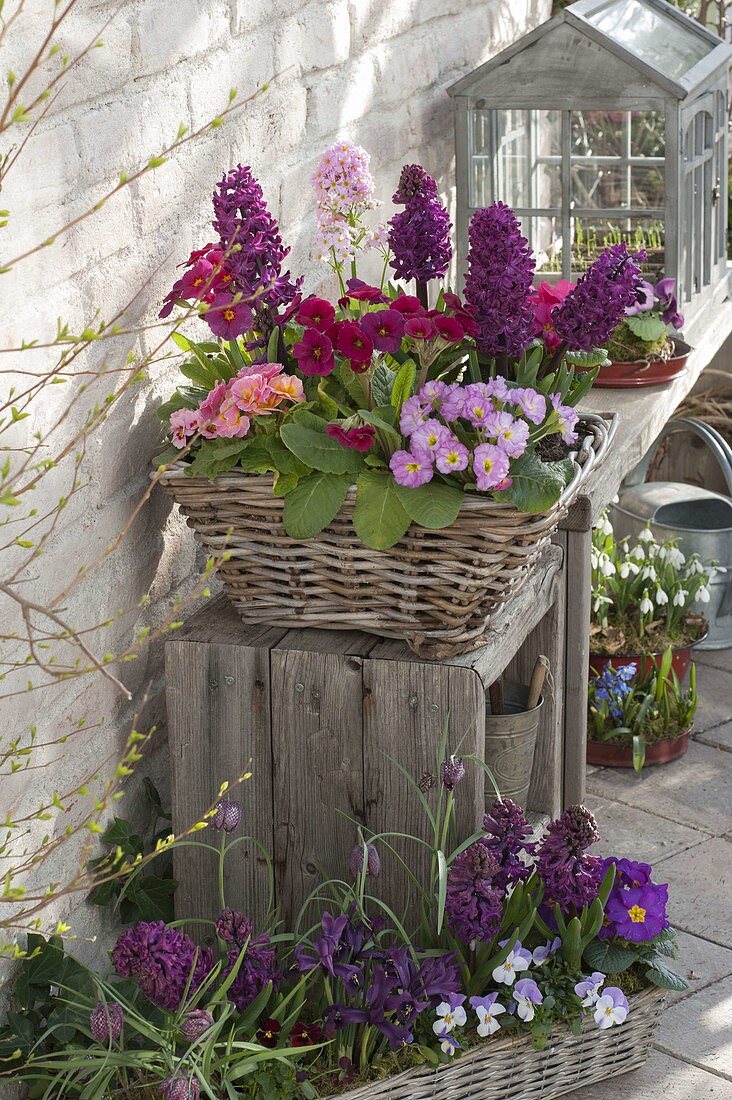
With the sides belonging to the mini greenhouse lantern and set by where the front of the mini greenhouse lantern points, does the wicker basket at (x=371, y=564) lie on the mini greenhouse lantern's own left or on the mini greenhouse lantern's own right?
on the mini greenhouse lantern's own right

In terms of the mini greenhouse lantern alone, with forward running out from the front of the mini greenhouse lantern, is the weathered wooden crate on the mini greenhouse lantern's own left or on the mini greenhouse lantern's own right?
on the mini greenhouse lantern's own right
